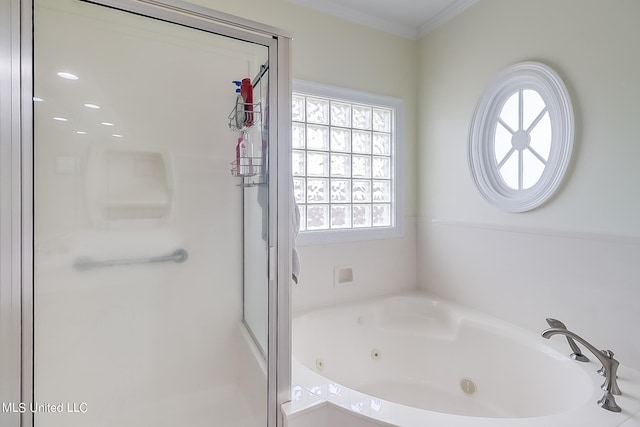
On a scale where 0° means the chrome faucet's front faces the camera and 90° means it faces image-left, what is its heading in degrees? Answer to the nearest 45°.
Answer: approximately 90°

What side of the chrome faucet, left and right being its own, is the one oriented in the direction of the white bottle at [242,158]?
front

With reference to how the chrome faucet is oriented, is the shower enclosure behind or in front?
in front

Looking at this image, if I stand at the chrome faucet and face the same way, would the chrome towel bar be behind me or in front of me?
in front
